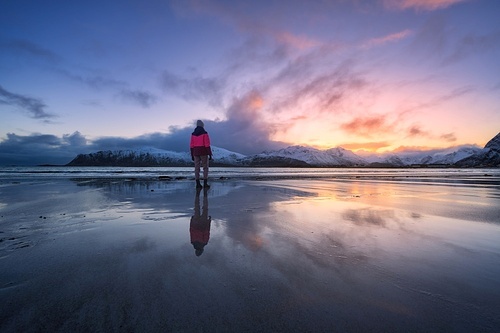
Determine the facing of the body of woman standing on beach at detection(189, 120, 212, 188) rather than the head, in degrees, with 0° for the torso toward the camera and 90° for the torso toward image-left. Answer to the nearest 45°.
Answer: approximately 180°
